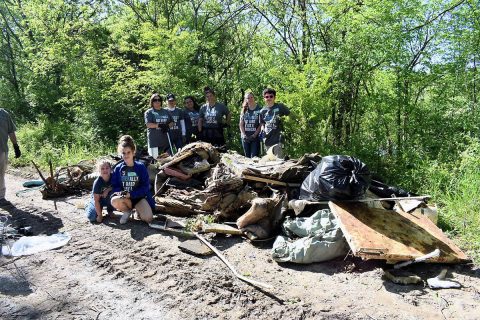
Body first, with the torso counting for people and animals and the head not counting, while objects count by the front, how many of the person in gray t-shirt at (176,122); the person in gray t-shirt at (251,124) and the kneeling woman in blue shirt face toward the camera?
3

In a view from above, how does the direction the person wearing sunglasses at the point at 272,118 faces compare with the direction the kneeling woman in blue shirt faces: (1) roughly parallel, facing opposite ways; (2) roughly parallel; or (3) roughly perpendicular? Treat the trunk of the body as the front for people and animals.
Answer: roughly parallel

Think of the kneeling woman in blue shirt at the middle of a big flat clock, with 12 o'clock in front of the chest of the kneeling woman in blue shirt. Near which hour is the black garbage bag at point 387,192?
The black garbage bag is roughly at 10 o'clock from the kneeling woman in blue shirt.

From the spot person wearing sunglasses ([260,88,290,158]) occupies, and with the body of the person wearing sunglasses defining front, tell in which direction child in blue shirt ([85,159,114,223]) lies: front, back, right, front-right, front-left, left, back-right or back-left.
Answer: front-right

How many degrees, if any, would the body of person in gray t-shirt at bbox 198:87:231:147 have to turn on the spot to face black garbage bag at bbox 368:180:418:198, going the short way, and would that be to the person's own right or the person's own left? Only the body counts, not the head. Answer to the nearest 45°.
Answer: approximately 45° to the person's own left

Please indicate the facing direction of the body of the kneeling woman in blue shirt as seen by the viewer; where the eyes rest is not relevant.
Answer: toward the camera

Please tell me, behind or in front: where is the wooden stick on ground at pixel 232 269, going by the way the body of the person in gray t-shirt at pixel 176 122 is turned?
in front

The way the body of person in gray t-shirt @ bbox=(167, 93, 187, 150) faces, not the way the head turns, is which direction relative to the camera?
toward the camera

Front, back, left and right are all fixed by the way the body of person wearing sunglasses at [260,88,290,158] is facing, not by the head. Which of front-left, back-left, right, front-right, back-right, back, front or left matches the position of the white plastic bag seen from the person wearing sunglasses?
front-right

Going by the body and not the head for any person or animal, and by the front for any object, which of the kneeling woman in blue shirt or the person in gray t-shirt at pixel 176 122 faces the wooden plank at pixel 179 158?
the person in gray t-shirt

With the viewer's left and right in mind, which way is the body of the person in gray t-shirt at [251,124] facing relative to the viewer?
facing the viewer

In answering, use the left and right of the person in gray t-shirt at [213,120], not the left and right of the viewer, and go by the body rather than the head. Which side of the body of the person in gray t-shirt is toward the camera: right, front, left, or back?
front

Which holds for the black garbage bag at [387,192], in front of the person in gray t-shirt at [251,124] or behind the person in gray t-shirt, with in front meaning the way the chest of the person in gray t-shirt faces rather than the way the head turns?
in front

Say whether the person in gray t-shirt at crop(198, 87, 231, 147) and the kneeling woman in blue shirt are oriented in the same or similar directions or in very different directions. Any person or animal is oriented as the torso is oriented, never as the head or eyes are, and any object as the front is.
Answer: same or similar directions

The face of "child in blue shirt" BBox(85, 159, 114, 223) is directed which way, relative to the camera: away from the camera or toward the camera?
toward the camera

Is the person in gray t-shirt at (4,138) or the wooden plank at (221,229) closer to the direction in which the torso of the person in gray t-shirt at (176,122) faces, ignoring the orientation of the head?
the wooden plank

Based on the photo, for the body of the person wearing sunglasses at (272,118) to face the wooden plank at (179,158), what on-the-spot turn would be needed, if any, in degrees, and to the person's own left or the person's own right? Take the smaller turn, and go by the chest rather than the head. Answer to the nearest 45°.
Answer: approximately 45° to the person's own right
